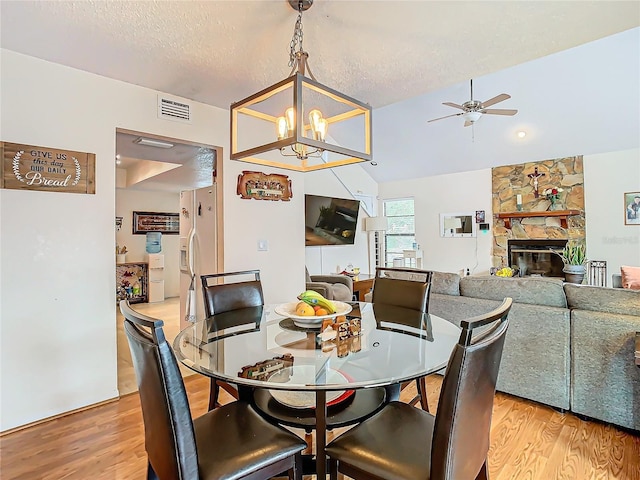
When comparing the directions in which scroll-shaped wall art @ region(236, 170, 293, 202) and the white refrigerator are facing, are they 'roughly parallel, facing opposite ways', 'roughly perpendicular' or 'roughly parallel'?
roughly perpendicular

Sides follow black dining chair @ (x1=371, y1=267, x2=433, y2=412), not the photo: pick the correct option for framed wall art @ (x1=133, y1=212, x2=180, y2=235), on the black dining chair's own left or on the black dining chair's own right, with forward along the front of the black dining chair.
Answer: on the black dining chair's own right

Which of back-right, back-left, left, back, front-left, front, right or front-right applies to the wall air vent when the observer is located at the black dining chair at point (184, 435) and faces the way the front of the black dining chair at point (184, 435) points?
front-left

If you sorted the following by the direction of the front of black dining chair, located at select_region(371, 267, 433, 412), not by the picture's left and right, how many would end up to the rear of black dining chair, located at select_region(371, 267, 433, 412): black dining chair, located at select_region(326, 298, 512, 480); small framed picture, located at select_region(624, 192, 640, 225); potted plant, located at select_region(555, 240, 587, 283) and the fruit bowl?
2

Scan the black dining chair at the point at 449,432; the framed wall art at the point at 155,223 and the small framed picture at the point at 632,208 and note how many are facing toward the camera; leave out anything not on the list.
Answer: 2

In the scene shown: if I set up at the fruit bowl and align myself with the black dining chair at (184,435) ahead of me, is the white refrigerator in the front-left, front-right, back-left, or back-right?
back-right

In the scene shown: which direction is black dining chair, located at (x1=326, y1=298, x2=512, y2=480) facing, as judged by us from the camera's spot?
facing away from the viewer and to the left of the viewer

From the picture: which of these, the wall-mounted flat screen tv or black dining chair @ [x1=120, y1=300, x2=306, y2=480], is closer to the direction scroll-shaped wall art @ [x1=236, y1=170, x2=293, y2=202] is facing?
the black dining chair

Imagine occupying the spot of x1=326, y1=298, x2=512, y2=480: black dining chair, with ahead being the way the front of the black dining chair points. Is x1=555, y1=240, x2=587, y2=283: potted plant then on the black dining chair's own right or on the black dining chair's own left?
on the black dining chair's own right

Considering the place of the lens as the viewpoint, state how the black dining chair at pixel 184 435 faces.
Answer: facing away from the viewer and to the right of the viewer

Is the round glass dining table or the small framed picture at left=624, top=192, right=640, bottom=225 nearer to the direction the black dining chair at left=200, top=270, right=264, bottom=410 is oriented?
the round glass dining table
